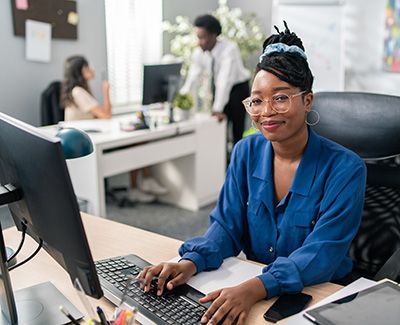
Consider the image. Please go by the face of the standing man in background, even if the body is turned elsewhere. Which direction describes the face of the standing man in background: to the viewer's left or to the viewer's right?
to the viewer's left

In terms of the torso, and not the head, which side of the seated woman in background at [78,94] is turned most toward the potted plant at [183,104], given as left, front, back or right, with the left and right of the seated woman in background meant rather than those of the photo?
front

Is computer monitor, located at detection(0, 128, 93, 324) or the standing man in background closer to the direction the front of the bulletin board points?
the computer monitor

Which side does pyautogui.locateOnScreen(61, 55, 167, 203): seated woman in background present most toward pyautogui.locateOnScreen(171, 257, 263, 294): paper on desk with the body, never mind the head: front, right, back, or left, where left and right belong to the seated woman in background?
right

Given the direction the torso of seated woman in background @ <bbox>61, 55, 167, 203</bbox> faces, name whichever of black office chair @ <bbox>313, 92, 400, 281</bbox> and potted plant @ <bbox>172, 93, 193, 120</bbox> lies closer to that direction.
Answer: the potted plant

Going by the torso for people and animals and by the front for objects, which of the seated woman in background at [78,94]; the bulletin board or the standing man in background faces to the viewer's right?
the seated woman in background

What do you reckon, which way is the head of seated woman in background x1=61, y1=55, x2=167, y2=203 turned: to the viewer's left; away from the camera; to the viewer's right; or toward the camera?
to the viewer's right

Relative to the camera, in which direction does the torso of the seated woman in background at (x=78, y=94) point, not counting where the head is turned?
to the viewer's right

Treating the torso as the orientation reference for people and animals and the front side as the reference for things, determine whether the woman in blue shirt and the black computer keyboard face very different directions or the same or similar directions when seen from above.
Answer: very different directions

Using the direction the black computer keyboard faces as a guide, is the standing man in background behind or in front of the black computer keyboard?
in front

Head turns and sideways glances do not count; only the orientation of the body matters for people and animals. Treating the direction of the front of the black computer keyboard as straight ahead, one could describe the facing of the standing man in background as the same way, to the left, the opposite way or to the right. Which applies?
the opposite way

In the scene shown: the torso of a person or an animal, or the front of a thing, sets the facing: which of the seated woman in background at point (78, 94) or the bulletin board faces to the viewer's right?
the seated woman in background
